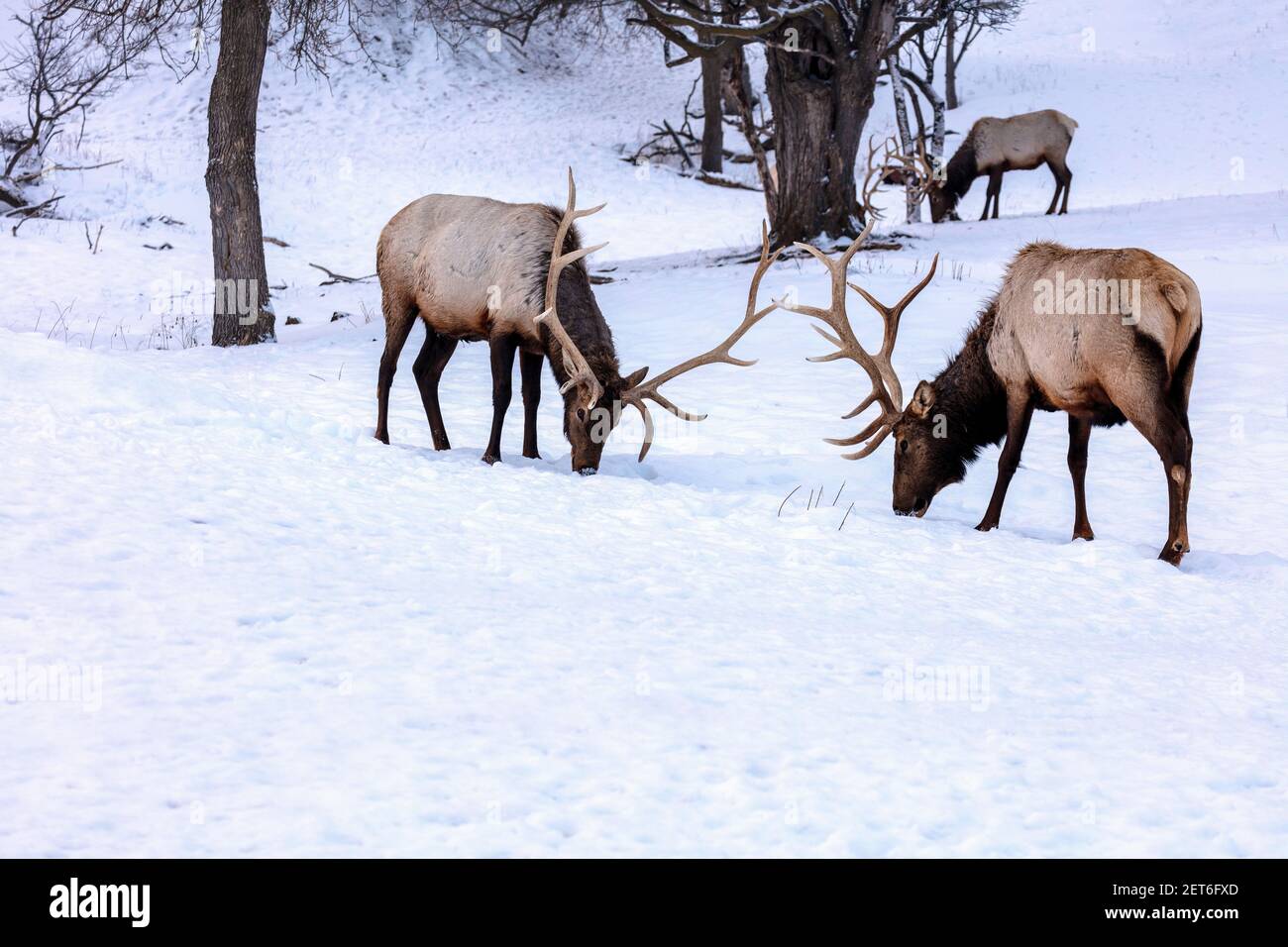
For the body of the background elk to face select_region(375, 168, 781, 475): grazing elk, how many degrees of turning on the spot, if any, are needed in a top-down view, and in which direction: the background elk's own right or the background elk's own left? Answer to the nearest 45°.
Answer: approximately 90° to the background elk's own left

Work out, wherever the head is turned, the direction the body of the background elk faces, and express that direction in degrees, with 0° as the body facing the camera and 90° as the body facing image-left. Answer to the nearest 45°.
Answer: approximately 90°

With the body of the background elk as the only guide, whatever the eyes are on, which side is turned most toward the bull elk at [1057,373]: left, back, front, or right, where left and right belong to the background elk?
left

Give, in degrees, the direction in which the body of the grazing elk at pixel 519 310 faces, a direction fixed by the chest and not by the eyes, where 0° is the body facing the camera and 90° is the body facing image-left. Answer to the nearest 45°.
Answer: approximately 315°

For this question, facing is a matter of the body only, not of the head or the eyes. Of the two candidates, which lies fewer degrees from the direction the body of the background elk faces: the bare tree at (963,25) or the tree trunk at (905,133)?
the tree trunk

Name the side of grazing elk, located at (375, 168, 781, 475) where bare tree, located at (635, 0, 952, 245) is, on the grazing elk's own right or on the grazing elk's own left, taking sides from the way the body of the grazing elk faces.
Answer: on the grazing elk's own left

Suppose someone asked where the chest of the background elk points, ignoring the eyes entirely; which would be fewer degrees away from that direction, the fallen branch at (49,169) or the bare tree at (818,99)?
the fallen branch

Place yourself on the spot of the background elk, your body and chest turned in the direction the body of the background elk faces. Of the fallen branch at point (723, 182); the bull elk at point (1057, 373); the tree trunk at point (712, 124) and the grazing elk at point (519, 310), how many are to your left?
2

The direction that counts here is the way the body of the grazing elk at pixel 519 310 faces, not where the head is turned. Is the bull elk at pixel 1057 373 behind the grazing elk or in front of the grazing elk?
in front

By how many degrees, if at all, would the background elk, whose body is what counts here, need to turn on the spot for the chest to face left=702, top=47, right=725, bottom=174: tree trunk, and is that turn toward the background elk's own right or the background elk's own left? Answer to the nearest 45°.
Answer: approximately 45° to the background elk's own right

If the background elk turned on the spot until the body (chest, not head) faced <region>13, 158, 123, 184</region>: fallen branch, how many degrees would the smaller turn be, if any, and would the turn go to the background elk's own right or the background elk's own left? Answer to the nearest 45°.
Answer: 0° — it already faces it
